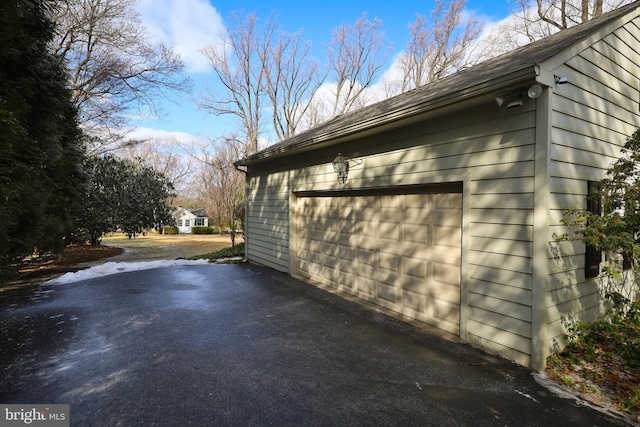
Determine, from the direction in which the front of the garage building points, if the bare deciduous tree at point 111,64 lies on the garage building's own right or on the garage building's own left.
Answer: on the garage building's own right

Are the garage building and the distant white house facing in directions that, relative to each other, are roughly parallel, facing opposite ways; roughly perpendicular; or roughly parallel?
roughly perpendicular

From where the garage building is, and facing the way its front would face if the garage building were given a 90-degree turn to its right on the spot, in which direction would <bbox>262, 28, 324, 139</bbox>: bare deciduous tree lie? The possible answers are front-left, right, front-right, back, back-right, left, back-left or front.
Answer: front

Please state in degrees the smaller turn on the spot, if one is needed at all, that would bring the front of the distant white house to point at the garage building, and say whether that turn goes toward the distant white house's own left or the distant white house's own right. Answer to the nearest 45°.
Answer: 0° — it already faces it

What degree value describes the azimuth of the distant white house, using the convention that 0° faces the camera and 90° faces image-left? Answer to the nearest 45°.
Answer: approximately 0°

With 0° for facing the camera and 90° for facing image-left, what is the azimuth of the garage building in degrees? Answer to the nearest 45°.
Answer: approximately 45°

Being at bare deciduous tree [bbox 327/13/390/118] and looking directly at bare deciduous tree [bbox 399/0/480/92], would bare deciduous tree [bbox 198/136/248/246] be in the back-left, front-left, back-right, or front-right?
back-right

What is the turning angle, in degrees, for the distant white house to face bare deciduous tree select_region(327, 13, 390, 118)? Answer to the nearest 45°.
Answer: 0° — it already faces it

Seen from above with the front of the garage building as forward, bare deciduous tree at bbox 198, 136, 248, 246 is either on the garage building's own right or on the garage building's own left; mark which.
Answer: on the garage building's own right
